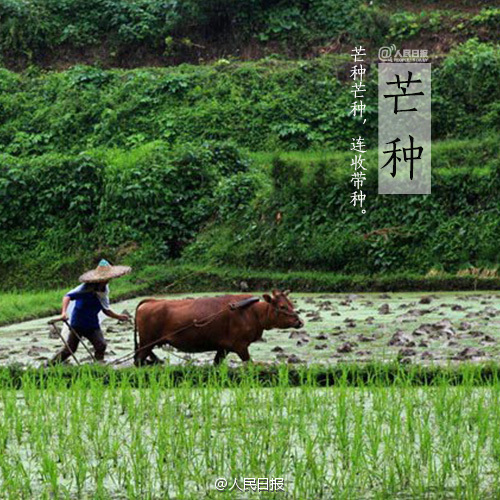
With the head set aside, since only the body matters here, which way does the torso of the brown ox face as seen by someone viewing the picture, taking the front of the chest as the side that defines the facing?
to the viewer's right

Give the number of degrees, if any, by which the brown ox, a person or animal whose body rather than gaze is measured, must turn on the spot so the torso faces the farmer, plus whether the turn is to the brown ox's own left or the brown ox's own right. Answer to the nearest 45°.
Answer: approximately 135° to the brown ox's own left
